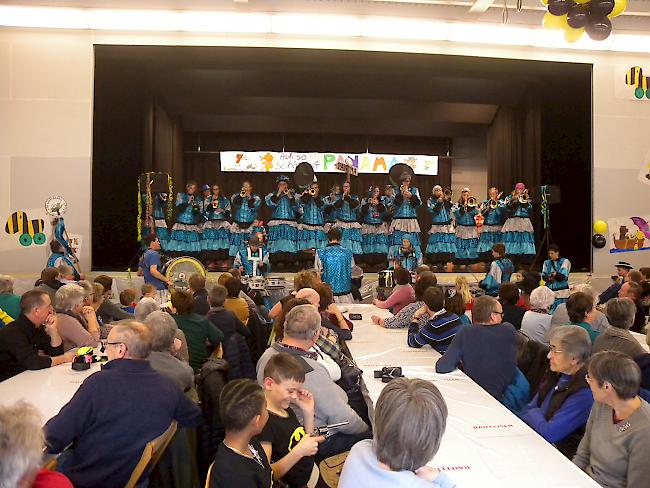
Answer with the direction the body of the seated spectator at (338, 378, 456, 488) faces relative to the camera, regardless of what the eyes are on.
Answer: away from the camera

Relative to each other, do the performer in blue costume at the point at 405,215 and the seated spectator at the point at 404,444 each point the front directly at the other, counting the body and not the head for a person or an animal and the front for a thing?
yes

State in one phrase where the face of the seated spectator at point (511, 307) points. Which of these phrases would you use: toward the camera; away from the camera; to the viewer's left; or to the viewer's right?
away from the camera

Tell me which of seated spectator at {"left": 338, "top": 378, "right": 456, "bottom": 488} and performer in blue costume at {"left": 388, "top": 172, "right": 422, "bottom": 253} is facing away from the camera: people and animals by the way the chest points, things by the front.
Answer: the seated spectator

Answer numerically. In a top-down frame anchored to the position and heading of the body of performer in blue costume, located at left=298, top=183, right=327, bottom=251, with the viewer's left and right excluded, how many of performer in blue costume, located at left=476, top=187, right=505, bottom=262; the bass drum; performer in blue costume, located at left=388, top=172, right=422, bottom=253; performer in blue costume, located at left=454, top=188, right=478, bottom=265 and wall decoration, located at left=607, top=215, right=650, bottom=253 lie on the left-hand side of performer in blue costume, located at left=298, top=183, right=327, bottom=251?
4

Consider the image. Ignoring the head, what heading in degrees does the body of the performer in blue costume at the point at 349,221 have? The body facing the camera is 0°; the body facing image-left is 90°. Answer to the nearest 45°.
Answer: approximately 0°

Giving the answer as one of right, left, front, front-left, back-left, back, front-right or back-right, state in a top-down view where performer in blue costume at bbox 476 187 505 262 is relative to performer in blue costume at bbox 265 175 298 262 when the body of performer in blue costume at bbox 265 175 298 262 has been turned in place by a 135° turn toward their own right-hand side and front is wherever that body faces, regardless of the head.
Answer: back-right

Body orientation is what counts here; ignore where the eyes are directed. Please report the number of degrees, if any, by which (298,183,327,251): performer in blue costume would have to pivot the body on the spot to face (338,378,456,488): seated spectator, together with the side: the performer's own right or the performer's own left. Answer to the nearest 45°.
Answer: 0° — they already face them

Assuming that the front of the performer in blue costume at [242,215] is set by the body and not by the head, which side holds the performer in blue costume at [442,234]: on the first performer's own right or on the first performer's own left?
on the first performer's own left

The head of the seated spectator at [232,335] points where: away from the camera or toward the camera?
away from the camera

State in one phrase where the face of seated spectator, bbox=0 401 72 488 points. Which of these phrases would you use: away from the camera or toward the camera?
away from the camera

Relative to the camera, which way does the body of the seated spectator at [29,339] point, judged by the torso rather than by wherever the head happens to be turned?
to the viewer's right

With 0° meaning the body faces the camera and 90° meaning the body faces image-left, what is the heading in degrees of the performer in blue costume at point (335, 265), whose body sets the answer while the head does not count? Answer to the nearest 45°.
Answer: approximately 180°
